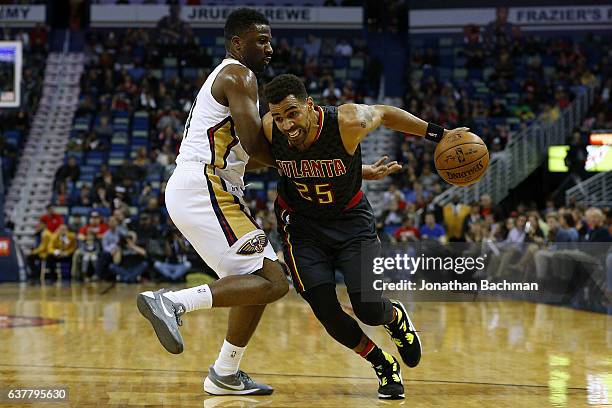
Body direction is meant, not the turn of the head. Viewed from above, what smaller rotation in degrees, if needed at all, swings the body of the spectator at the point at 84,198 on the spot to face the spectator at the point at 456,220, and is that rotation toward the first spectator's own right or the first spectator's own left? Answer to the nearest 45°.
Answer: approximately 45° to the first spectator's own left

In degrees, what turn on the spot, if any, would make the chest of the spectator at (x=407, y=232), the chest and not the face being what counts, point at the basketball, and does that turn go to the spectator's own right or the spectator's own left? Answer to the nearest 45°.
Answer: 0° — they already face it

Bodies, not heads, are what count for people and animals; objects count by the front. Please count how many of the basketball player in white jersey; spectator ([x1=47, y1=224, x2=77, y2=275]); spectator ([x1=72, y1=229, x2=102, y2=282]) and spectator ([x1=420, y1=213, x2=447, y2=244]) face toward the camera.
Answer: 3

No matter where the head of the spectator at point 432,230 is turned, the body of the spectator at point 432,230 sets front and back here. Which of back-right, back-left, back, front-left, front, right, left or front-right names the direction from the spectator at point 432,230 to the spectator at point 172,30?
back-right

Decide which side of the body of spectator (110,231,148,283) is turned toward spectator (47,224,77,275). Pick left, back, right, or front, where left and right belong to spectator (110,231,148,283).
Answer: right

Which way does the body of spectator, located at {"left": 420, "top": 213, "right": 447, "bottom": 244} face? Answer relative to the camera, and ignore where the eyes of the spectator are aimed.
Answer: toward the camera

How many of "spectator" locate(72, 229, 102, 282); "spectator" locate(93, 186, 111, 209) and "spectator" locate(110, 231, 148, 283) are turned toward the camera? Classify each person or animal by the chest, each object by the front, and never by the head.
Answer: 3

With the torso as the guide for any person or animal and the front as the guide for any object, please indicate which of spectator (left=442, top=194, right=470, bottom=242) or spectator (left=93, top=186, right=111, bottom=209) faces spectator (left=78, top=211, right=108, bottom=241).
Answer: spectator (left=93, top=186, right=111, bottom=209)

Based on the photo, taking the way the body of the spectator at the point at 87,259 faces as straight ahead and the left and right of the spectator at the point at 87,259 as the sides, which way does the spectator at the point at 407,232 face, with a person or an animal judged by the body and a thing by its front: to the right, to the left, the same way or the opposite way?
the same way

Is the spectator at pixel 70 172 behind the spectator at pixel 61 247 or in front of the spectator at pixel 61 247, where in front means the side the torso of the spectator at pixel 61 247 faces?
behind

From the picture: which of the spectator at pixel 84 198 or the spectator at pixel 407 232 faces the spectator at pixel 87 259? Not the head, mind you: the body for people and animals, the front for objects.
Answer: the spectator at pixel 84 198

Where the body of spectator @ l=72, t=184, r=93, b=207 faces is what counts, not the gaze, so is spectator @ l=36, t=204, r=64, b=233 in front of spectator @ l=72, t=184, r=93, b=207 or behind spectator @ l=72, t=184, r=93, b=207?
in front

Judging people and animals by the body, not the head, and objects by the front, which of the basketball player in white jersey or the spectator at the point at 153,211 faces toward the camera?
the spectator

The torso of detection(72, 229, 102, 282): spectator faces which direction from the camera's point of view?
toward the camera

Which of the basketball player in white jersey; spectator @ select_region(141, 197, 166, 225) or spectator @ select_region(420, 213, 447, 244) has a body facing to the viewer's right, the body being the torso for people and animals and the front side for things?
the basketball player in white jersey

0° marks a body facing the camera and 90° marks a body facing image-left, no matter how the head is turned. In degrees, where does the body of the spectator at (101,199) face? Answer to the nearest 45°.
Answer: approximately 0°

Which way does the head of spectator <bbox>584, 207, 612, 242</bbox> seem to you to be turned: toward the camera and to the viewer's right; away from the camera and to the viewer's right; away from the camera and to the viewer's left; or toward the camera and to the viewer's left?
toward the camera and to the viewer's left

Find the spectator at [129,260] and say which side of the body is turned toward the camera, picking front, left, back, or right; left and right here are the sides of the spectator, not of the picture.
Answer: front
